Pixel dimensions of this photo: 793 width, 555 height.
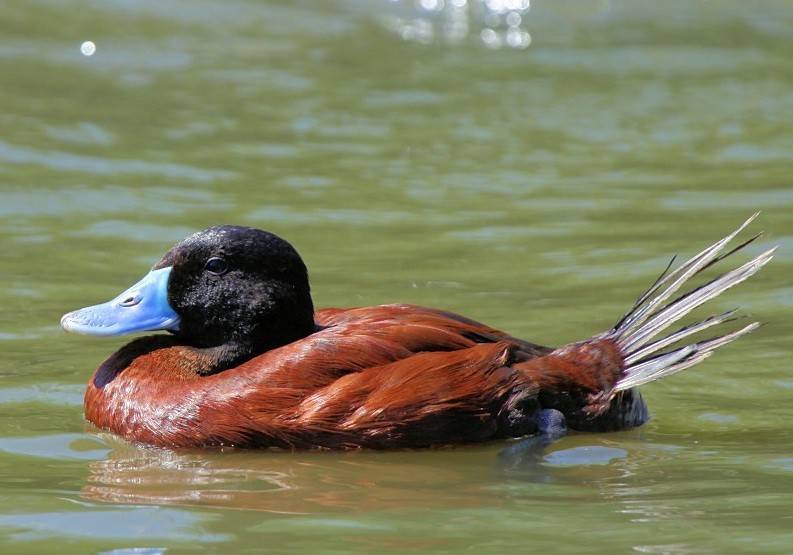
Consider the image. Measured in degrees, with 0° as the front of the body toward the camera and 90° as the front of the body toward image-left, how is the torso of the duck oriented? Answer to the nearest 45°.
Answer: approximately 90°
